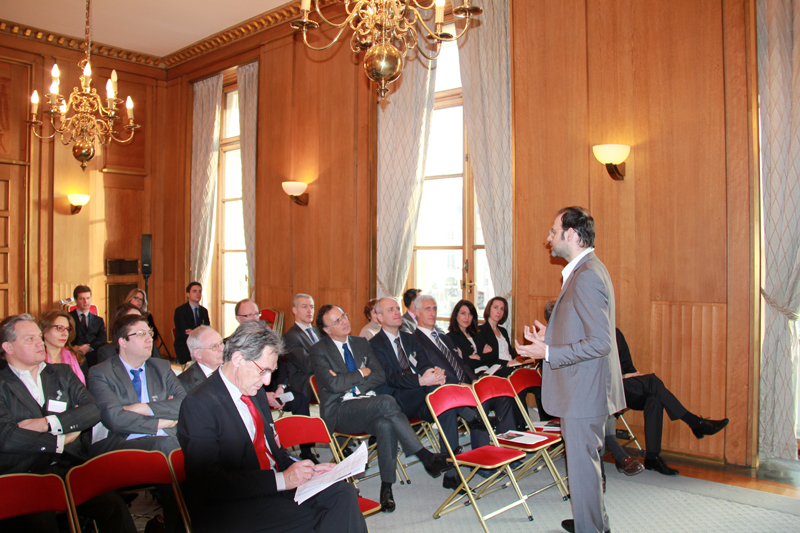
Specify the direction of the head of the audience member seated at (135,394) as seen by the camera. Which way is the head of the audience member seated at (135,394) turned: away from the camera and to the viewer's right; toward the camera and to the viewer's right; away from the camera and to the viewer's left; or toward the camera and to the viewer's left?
toward the camera and to the viewer's right

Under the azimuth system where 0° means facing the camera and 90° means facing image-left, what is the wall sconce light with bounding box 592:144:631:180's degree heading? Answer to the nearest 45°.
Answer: approximately 45°

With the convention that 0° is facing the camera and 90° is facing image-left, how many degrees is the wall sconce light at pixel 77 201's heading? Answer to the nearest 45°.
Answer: approximately 315°

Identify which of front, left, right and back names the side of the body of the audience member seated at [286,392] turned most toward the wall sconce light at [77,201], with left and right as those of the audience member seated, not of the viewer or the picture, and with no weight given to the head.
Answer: back

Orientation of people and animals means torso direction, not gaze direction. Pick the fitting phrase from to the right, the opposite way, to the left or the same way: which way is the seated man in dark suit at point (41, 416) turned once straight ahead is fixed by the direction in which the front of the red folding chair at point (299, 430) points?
the same way

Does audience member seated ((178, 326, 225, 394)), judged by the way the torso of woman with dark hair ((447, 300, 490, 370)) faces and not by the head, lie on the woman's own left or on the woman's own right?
on the woman's own right

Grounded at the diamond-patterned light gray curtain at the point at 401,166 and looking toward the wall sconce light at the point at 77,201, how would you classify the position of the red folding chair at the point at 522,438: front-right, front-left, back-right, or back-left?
back-left

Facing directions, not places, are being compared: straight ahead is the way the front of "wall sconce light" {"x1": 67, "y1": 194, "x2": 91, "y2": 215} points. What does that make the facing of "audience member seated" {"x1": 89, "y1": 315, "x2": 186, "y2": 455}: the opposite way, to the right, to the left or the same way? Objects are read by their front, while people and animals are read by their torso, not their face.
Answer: the same way

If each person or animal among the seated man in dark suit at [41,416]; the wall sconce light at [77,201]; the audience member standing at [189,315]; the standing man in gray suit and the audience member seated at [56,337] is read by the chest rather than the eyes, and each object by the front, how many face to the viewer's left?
1

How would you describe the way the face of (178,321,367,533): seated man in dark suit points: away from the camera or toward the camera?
toward the camera

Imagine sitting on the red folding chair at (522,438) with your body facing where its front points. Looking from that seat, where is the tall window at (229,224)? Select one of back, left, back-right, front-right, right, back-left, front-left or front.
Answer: back

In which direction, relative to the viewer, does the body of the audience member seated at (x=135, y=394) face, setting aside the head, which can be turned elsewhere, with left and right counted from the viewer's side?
facing the viewer and to the right of the viewer

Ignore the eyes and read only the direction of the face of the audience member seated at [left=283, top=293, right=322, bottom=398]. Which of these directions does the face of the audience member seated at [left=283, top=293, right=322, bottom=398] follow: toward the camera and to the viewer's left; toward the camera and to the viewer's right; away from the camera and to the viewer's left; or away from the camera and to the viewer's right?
toward the camera and to the viewer's right

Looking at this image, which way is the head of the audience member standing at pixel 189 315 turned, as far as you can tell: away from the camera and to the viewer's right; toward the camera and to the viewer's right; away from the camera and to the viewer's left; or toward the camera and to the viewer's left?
toward the camera and to the viewer's right

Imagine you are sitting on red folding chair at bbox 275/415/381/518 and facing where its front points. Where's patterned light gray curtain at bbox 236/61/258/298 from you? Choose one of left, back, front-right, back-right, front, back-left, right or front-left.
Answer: back-left

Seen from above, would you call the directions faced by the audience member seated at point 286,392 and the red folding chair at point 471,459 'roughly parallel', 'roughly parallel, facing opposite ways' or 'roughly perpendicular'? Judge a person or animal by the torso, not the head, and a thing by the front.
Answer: roughly parallel

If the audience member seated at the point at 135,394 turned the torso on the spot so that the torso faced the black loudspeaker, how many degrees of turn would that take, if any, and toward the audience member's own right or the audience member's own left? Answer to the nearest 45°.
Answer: approximately 135° to the audience member's own left

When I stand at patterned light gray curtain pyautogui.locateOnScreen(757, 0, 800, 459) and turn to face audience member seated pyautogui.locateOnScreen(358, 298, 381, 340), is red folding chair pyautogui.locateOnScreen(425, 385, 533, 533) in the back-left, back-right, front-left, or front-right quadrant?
front-left
